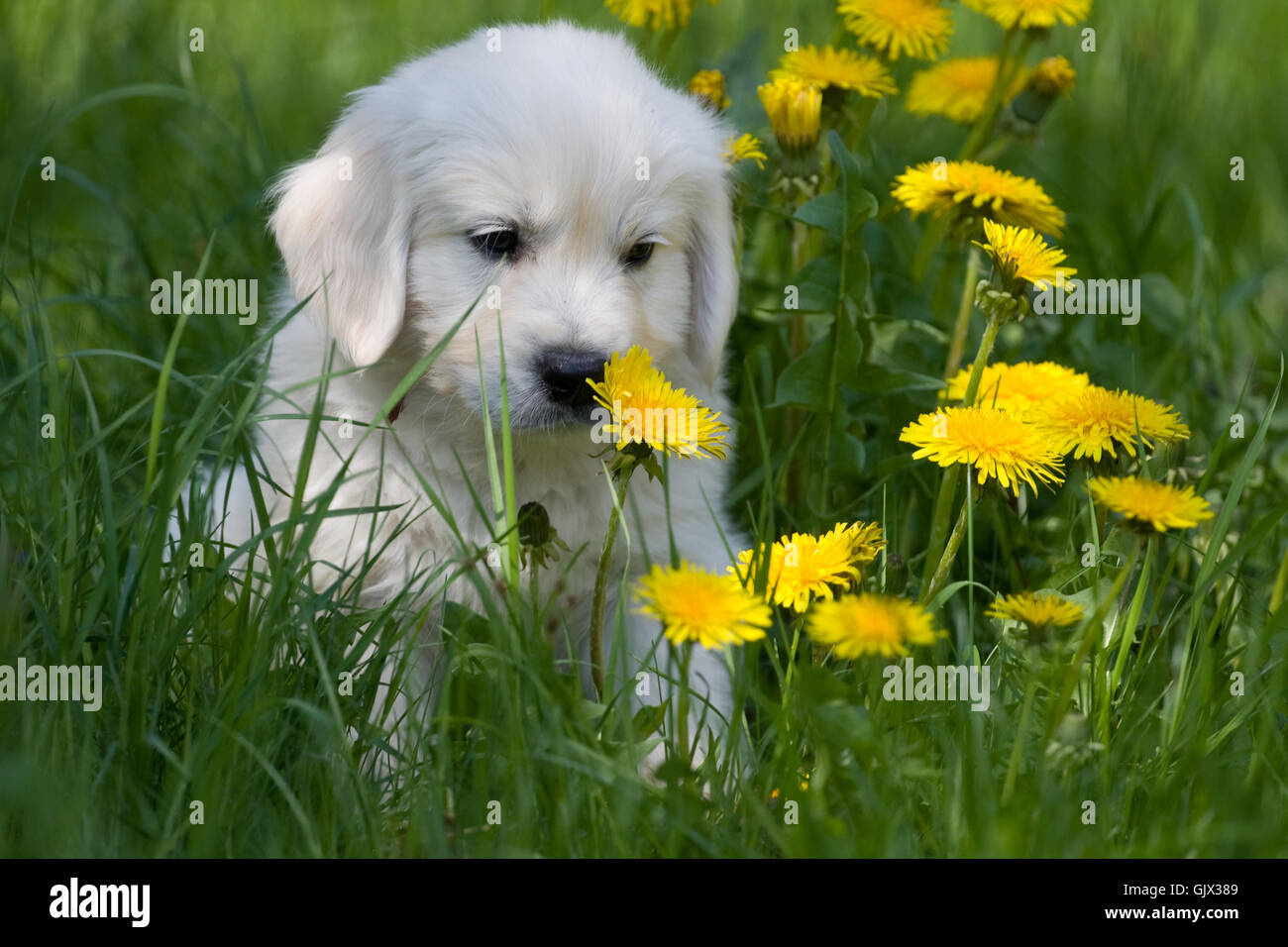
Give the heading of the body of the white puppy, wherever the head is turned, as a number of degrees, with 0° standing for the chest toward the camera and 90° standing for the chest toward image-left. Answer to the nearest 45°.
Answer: approximately 315°
